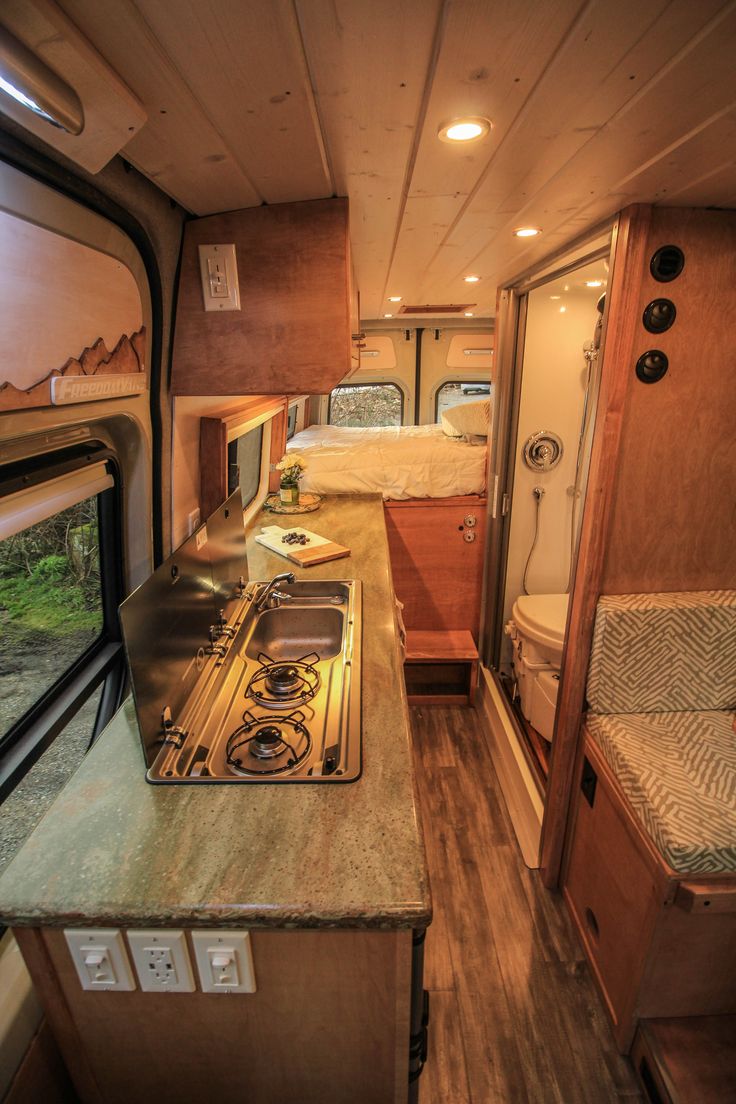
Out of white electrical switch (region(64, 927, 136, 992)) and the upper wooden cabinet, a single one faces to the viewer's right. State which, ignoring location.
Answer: the upper wooden cabinet

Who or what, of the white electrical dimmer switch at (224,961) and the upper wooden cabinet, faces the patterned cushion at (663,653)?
the upper wooden cabinet

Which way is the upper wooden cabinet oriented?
to the viewer's right

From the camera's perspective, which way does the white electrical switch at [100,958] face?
toward the camera

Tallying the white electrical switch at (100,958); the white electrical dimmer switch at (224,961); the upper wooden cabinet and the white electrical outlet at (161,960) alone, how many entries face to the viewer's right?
1

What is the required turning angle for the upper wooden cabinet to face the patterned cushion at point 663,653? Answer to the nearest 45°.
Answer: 0° — it already faces it

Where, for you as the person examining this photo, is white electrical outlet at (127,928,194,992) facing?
facing the viewer

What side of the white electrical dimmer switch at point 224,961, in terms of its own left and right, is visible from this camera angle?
front
